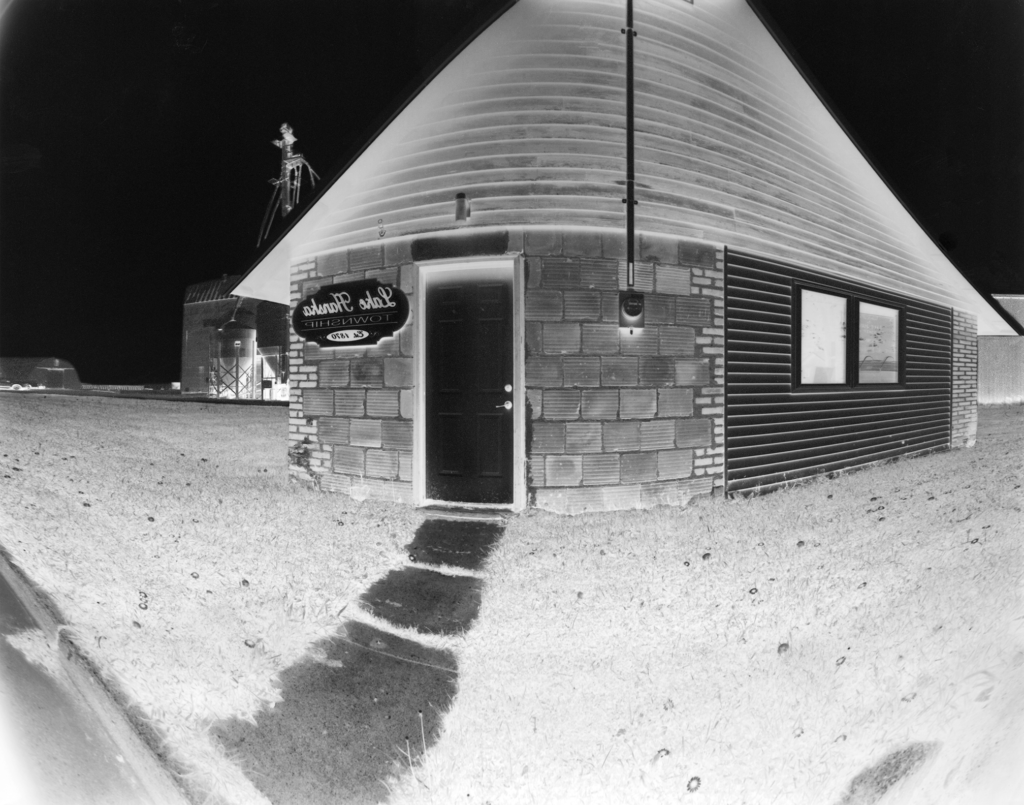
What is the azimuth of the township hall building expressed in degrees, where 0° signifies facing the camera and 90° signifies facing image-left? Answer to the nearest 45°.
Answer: approximately 0°
